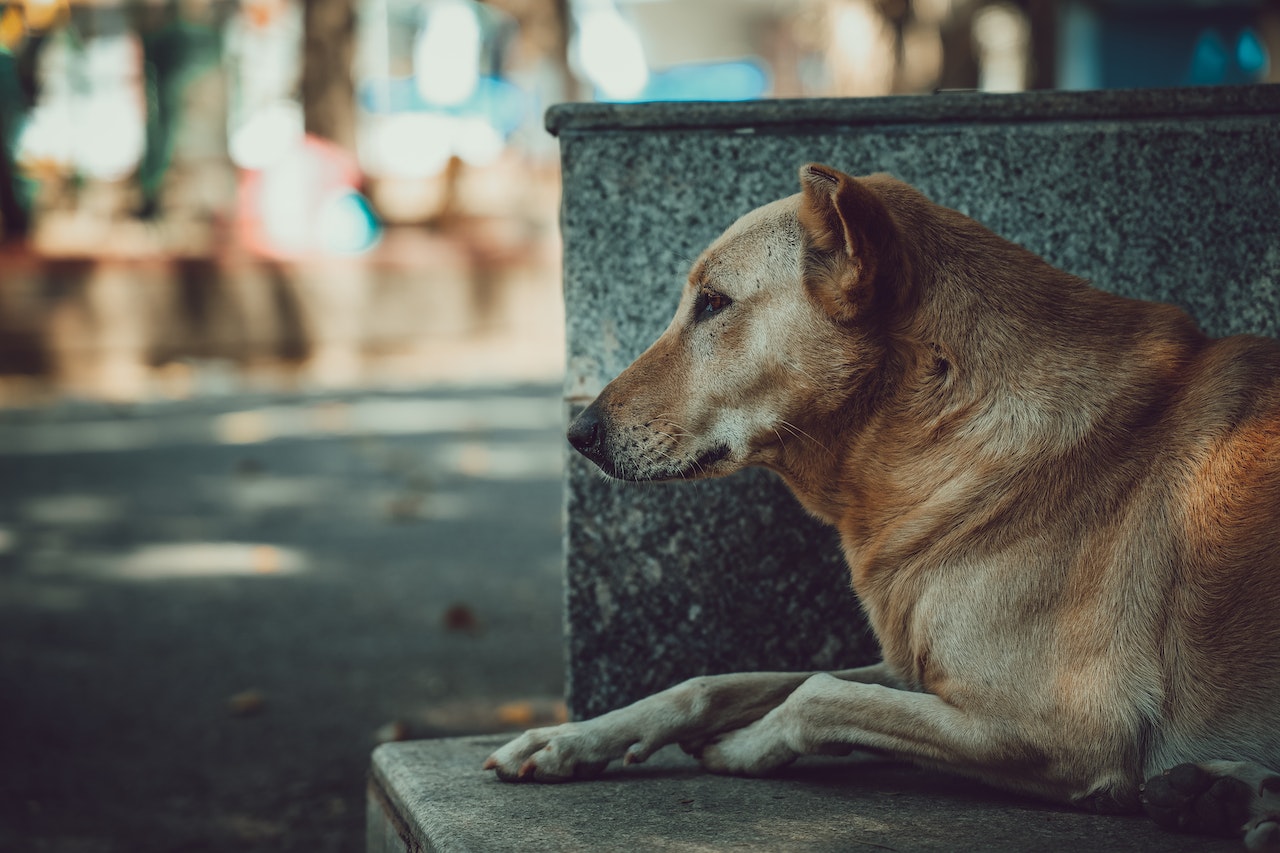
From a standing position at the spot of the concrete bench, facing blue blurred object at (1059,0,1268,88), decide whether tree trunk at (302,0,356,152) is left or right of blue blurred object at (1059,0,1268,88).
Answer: left

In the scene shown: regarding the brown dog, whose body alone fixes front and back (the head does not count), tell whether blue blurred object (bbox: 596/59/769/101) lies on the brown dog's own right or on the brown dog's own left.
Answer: on the brown dog's own right

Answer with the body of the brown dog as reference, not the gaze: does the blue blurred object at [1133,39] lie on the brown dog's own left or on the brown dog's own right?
on the brown dog's own right

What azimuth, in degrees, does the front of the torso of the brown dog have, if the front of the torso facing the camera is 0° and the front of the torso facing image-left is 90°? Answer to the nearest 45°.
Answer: approximately 90°

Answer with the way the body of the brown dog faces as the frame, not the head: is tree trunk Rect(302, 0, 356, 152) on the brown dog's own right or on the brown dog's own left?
on the brown dog's own right
